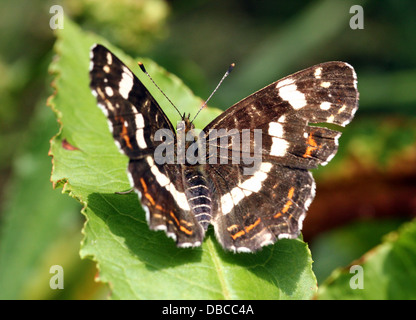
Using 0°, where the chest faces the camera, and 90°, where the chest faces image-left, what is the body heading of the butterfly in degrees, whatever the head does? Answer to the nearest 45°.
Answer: approximately 180°

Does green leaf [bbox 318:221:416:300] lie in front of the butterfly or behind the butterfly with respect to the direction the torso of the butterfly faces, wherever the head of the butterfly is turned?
behind
